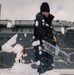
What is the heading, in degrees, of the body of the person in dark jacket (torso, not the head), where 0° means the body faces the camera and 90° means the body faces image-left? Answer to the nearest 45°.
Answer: approximately 315°
